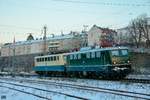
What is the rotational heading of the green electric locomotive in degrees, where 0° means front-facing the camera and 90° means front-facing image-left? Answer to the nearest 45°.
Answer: approximately 315°
